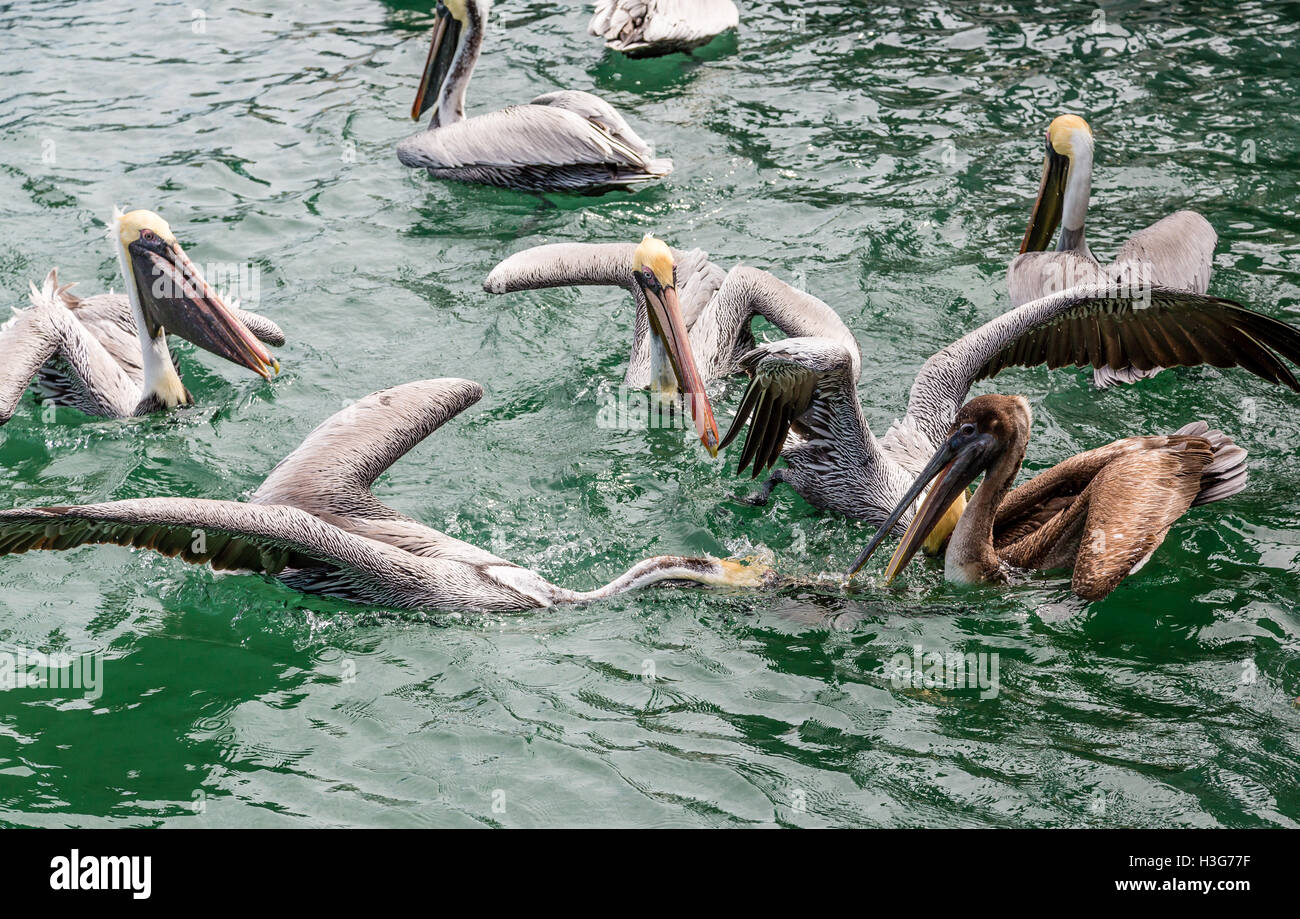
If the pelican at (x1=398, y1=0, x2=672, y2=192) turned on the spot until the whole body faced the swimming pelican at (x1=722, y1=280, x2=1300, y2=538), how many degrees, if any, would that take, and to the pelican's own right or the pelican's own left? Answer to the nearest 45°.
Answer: approximately 135° to the pelican's own left

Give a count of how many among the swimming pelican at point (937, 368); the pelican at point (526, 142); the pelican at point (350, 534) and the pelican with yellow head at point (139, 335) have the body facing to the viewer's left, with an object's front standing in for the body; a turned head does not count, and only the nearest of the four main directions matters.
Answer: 1

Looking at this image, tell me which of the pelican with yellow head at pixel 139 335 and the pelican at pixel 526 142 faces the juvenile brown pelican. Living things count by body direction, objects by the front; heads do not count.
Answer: the pelican with yellow head

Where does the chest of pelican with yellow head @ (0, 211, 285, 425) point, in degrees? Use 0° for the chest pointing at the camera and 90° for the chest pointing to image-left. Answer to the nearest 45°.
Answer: approximately 315°

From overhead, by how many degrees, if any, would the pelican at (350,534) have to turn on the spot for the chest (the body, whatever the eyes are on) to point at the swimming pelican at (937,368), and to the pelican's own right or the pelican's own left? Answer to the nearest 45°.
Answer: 0° — it already faces it

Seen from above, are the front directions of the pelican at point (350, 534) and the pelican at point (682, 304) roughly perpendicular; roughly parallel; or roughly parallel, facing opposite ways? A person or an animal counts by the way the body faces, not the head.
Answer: roughly perpendicular

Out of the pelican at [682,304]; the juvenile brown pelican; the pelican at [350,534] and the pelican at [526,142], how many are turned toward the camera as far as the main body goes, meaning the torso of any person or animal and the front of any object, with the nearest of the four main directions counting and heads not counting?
1

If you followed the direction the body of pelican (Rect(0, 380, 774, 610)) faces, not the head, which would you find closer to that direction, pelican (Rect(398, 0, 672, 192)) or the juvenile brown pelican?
the juvenile brown pelican

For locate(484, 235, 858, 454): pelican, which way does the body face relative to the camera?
toward the camera

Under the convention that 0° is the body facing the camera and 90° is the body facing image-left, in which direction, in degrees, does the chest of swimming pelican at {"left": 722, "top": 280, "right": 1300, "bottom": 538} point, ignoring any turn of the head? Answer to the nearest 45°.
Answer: approximately 315°

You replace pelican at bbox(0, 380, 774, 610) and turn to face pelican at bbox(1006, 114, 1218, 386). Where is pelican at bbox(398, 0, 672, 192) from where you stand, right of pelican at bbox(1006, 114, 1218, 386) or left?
left

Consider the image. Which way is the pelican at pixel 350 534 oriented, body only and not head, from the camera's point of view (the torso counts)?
to the viewer's right

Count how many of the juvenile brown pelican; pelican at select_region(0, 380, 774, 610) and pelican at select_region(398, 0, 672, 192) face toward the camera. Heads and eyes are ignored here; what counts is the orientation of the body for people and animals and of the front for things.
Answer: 0

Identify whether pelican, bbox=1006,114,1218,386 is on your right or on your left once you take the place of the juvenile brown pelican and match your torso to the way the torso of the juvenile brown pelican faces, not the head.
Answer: on your right

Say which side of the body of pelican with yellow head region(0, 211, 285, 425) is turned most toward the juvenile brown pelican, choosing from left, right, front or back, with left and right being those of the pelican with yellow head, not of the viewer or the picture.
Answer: front

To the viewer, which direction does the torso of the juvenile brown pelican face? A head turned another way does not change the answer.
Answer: to the viewer's left

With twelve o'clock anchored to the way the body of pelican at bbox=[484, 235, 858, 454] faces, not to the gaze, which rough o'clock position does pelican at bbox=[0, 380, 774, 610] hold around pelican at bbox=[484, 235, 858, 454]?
pelican at bbox=[0, 380, 774, 610] is roughly at 1 o'clock from pelican at bbox=[484, 235, 858, 454].

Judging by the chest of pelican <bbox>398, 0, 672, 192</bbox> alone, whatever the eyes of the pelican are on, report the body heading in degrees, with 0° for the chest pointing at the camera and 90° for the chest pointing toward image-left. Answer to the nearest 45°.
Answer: approximately 90°

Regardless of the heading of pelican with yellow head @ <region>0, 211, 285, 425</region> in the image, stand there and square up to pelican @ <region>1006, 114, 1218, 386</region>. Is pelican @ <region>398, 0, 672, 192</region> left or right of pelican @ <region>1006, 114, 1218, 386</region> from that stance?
left

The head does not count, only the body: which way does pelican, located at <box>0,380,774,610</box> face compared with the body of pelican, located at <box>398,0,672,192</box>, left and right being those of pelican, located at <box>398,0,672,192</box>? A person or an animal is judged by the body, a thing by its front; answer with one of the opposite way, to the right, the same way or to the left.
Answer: the opposite way
